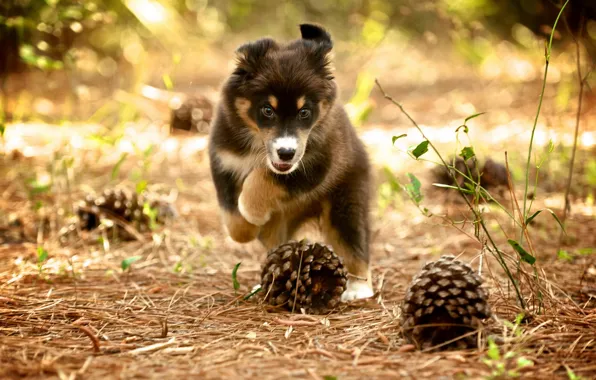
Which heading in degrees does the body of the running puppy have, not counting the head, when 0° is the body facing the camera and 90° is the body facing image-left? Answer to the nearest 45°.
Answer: approximately 0°

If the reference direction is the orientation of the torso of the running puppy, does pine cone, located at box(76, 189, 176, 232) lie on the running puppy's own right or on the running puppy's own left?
on the running puppy's own right

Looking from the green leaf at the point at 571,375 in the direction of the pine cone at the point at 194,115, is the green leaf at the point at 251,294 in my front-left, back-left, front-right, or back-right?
front-left

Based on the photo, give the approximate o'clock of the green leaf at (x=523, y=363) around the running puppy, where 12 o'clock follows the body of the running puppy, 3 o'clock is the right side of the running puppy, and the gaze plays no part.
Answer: The green leaf is roughly at 11 o'clock from the running puppy.

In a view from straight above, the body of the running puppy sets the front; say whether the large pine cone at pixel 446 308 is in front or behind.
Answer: in front

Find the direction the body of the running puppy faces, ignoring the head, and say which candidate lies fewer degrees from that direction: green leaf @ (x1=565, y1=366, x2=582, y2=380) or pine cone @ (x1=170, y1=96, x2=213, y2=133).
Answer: the green leaf

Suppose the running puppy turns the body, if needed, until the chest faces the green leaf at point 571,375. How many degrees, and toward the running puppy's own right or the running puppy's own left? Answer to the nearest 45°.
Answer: approximately 45° to the running puppy's own left

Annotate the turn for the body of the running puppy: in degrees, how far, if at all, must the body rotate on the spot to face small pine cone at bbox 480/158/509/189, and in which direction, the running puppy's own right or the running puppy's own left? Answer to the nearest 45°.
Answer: approximately 135° to the running puppy's own left

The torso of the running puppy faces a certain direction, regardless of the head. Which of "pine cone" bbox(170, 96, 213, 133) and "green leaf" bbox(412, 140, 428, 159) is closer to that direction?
the green leaf

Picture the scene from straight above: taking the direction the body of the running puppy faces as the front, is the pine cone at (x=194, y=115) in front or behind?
behind
